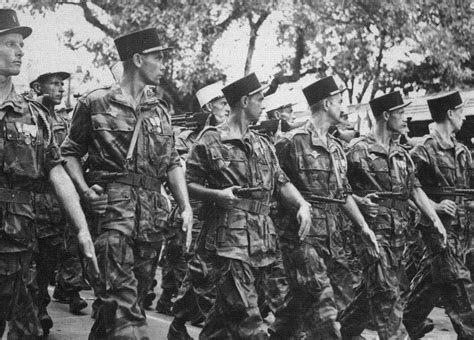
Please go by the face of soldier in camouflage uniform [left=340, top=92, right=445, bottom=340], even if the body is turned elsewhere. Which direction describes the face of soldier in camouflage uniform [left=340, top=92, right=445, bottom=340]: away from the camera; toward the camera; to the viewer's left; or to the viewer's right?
to the viewer's right

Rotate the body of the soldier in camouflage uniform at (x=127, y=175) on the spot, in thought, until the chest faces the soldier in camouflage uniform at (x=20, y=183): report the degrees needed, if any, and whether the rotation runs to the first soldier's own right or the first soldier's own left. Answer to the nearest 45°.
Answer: approximately 135° to the first soldier's own right

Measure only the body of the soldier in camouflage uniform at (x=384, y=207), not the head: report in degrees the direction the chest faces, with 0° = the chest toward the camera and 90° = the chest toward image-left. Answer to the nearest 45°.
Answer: approximately 315°

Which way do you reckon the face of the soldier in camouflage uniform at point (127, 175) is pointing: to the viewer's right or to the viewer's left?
to the viewer's right

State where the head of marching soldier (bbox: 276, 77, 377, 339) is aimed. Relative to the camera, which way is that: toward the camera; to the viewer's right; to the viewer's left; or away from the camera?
to the viewer's right

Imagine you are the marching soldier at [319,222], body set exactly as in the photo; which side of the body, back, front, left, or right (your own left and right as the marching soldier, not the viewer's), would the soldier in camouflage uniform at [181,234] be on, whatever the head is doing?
back

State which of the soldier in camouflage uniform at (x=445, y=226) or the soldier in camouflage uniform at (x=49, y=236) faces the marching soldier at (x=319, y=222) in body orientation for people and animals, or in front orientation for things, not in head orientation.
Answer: the soldier in camouflage uniform at (x=49, y=236)

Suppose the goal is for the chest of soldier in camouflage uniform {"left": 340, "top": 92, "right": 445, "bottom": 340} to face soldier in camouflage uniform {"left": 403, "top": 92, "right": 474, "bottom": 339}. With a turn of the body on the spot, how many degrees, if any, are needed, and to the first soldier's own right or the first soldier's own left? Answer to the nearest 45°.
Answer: approximately 45° to the first soldier's own left

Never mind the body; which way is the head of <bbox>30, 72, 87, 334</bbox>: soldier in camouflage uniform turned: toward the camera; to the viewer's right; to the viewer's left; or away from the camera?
to the viewer's right

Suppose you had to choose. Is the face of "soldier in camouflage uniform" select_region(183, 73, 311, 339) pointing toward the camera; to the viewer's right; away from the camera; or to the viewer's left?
to the viewer's right

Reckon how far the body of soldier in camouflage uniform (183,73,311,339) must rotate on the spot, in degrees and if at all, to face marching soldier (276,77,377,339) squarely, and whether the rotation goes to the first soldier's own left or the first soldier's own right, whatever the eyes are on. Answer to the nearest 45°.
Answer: approximately 90° to the first soldier's own left

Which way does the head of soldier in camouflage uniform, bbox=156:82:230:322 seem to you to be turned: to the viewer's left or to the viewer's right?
to the viewer's right
